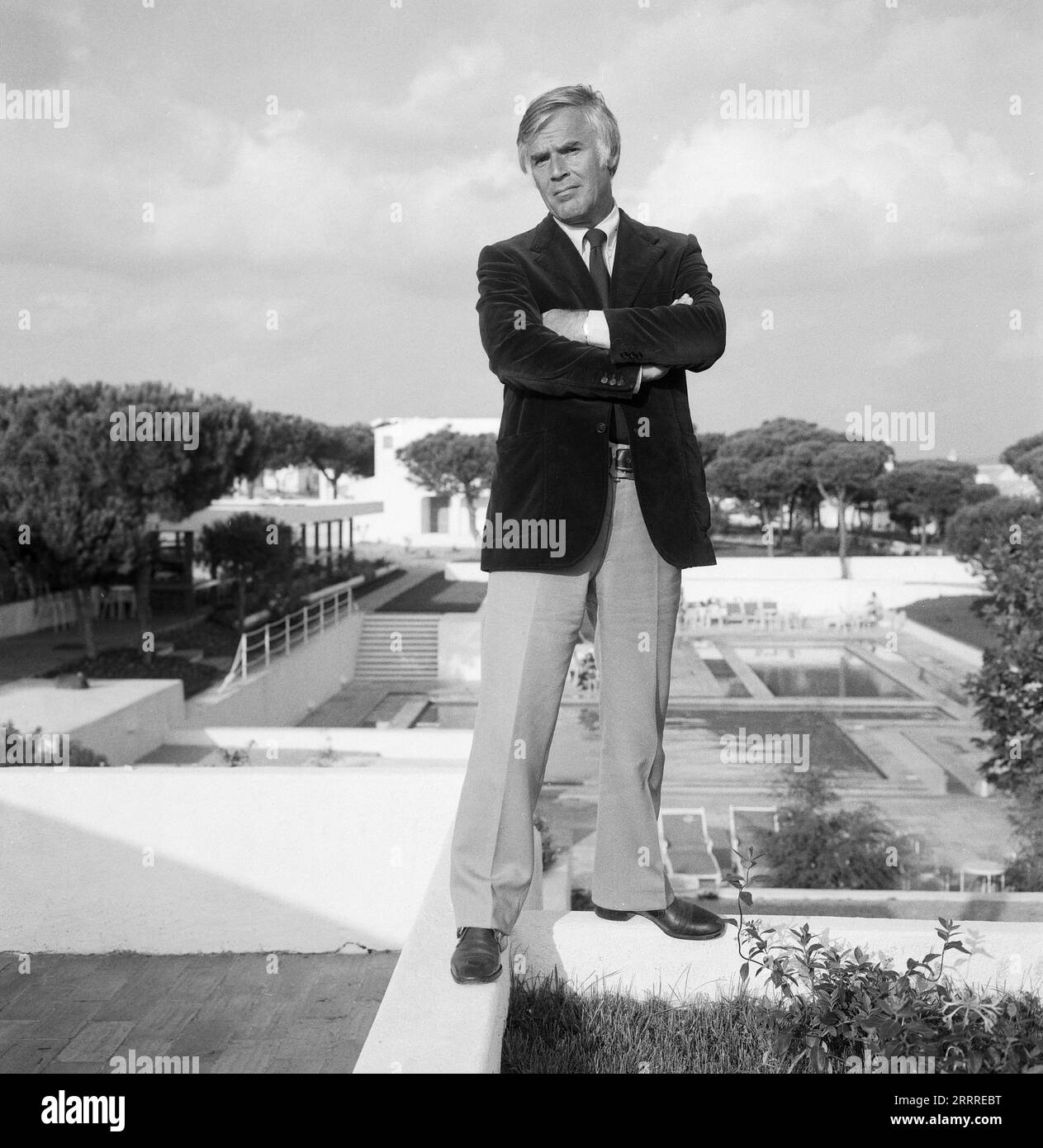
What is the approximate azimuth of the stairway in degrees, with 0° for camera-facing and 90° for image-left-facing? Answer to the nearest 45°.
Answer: approximately 0°

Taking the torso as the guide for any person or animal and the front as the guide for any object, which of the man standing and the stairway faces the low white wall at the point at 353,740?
the stairway

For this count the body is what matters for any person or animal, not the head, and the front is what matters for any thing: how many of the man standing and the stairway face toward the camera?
2

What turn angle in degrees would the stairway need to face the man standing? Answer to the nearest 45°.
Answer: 0° — it already faces them

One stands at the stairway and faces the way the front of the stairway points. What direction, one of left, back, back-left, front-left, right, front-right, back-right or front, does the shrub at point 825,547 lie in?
back-left

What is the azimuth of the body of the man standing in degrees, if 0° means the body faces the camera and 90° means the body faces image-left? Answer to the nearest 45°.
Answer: approximately 0°

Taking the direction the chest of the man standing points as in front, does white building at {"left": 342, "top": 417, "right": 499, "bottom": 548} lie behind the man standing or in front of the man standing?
behind

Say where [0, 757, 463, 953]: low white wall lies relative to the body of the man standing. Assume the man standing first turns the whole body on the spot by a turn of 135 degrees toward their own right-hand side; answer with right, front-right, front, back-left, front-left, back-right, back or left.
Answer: front
